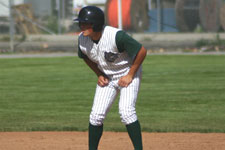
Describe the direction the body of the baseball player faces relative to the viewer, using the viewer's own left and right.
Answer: facing the viewer and to the left of the viewer
